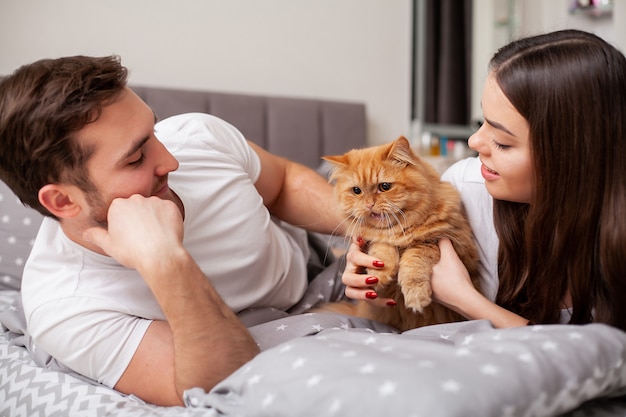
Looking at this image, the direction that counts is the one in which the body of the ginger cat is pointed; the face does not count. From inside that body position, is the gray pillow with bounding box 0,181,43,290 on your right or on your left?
on your right

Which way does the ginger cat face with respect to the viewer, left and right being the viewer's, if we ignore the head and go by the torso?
facing the viewer and to the left of the viewer
